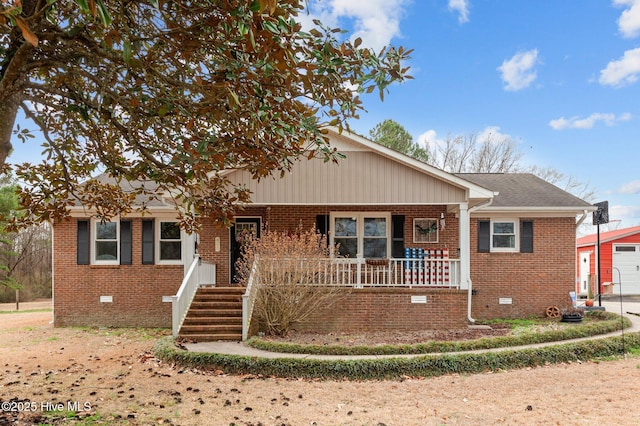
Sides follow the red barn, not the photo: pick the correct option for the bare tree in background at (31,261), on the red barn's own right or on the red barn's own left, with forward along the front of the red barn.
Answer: on the red barn's own right

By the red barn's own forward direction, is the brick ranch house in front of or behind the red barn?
in front

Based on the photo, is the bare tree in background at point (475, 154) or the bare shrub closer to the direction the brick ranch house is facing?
the bare shrub

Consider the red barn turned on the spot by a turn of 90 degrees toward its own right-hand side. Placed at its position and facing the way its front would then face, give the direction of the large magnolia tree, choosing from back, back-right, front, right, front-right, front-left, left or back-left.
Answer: left

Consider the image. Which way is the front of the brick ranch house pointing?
toward the camera

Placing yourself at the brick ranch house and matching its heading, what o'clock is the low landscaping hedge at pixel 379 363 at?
The low landscaping hedge is roughly at 12 o'clock from the brick ranch house.

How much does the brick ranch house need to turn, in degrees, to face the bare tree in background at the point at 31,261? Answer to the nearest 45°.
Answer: approximately 135° to its right

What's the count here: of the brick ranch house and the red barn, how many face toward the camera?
2

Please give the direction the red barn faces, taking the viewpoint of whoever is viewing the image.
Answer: facing the viewer

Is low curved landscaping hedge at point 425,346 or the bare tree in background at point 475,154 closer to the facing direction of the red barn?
the low curved landscaping hedge

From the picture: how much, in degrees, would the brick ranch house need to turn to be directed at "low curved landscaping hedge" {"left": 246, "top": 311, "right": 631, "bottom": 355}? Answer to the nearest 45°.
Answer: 0° — it already faces it

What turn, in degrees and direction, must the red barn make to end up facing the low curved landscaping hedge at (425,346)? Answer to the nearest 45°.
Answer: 0° — it already faces it

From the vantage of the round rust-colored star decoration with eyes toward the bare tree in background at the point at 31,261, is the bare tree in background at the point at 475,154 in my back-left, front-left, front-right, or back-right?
front-right
